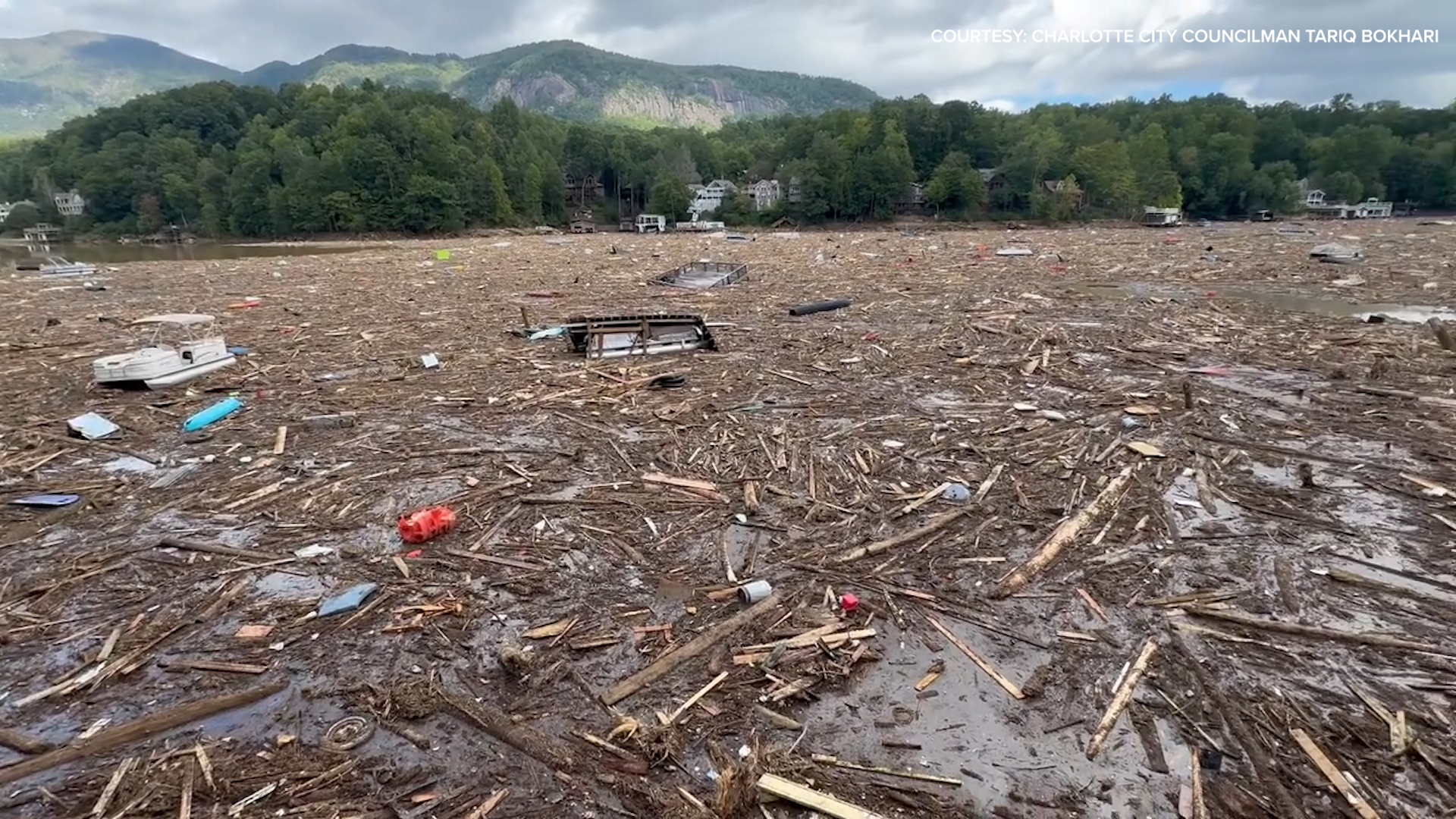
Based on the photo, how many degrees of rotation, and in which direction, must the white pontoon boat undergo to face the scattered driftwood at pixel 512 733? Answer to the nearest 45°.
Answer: approximately 45° to its left

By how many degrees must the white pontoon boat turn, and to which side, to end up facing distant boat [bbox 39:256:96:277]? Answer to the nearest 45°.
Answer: approximately 135° to its right

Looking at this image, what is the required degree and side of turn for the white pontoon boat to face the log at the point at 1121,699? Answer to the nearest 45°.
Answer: approximately 45° to its left

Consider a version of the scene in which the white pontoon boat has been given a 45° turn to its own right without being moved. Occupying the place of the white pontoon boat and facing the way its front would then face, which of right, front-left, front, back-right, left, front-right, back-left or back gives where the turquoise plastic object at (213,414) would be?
left

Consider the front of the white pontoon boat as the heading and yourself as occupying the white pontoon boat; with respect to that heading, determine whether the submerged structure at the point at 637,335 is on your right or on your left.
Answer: on your left

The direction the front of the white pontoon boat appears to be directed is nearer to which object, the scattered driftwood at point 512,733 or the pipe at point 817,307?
the scattered driftwood

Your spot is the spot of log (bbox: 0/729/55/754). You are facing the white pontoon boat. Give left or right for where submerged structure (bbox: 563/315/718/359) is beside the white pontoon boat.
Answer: right
